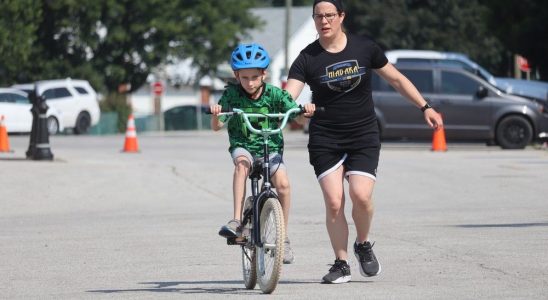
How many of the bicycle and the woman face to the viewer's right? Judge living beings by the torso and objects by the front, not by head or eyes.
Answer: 0

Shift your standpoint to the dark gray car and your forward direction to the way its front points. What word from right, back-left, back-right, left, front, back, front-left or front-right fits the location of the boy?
right

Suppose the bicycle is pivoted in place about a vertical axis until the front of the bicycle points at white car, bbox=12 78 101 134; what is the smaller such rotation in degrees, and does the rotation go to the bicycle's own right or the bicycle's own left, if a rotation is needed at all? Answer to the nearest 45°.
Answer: approximately 180°

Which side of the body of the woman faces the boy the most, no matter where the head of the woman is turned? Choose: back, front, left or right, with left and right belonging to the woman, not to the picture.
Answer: right

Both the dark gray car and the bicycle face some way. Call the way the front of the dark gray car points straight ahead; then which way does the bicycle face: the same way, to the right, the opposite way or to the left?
to the right

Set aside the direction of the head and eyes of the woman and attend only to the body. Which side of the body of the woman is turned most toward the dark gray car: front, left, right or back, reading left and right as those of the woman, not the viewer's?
back

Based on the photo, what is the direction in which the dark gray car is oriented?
to the viewer's right

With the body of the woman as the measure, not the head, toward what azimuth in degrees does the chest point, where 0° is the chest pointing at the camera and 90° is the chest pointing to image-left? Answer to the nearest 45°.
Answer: approximately 0°
